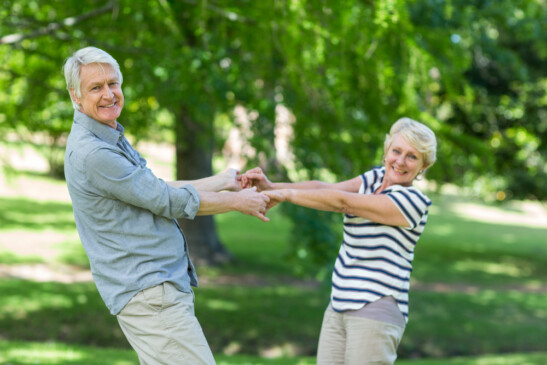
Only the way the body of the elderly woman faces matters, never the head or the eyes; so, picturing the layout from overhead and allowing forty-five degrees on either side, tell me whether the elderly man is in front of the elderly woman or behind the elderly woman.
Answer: in front

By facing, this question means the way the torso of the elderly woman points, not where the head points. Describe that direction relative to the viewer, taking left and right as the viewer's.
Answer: facing the viewer and to the left of the viewer

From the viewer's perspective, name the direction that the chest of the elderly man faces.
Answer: to the viewer's right

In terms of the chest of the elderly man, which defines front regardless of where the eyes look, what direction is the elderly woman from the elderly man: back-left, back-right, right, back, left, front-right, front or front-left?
front

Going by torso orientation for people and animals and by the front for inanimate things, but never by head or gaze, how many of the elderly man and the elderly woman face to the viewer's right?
1

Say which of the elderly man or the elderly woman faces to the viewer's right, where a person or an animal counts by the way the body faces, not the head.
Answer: the elderly man
